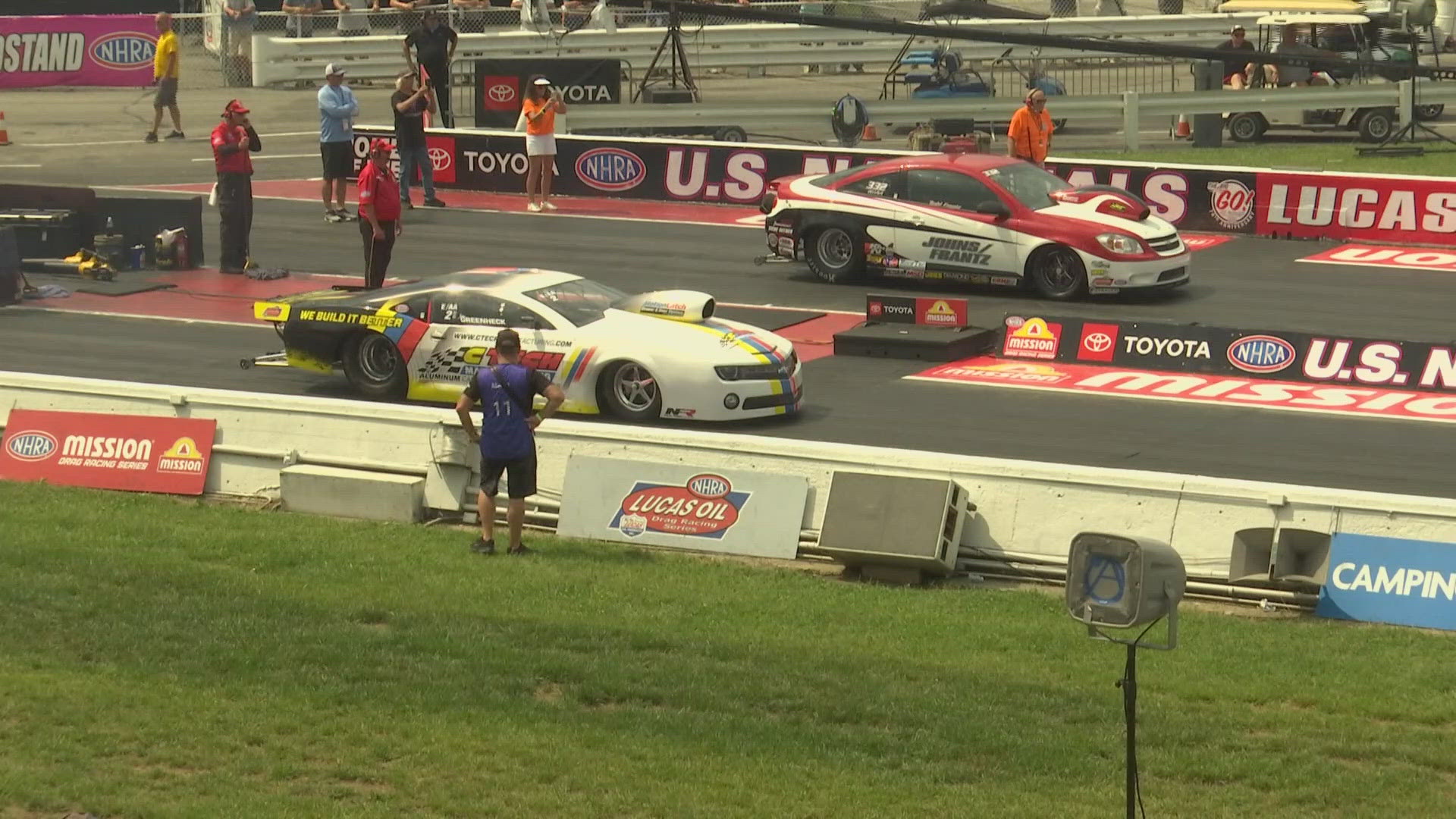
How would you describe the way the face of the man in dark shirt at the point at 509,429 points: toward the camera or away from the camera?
away from the camera

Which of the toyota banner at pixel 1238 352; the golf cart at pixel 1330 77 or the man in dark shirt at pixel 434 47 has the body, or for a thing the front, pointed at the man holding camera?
the man in dark shirt

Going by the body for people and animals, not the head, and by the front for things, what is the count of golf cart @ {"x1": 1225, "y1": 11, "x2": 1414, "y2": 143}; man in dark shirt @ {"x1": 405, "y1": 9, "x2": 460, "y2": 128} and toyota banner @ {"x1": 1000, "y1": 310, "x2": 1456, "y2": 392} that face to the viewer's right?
1

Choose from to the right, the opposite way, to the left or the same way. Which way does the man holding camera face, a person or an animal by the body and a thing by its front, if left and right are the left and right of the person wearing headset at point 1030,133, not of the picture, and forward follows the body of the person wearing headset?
the same way

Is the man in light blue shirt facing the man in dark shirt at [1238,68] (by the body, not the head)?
no

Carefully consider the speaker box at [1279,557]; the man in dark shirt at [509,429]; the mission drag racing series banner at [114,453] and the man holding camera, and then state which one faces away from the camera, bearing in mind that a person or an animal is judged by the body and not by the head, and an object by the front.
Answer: the man in dark shirt

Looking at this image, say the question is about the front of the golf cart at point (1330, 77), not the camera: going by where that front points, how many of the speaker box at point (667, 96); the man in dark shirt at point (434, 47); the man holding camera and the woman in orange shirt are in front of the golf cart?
0

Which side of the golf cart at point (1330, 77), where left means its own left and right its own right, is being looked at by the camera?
right

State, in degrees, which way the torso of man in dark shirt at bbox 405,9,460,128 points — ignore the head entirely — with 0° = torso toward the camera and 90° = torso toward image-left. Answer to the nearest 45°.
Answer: approximately 0°

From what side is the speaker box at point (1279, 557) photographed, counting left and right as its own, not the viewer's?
front

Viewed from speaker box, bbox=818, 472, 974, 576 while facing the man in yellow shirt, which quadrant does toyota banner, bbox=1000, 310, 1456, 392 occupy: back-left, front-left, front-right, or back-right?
front-right

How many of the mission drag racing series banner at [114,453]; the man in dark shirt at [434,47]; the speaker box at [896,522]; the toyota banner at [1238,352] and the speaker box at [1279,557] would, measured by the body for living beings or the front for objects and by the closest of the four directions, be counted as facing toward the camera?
5

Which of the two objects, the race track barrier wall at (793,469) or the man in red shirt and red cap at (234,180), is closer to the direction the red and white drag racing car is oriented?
the race track barrier wall

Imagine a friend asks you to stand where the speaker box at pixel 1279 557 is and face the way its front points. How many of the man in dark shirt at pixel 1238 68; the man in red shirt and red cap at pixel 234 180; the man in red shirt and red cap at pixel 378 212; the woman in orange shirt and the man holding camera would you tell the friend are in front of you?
0

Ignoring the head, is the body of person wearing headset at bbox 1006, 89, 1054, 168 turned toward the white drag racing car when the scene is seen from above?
no

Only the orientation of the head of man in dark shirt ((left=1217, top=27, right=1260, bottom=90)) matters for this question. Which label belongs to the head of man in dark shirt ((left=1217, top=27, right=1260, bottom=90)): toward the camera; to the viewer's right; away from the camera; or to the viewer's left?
toward the camera

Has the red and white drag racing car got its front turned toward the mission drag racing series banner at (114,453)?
no

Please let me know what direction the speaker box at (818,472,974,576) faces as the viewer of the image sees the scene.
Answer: facing the viewer

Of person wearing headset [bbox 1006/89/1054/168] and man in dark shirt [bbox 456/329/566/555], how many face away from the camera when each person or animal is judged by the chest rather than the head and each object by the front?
1

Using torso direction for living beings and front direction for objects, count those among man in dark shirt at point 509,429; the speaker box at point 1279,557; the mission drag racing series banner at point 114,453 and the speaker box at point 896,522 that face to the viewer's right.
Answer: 0

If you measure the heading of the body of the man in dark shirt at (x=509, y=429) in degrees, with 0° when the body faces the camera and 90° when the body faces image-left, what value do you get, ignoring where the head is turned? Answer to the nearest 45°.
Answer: approximately 180°
